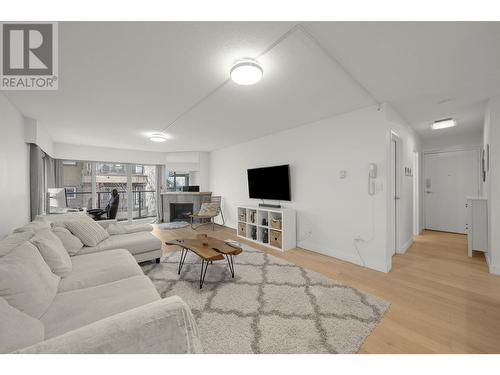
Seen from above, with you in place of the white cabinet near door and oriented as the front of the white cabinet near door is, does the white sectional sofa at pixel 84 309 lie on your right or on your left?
on your left

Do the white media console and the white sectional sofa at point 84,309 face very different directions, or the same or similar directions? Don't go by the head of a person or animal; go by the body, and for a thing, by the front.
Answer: very different directions

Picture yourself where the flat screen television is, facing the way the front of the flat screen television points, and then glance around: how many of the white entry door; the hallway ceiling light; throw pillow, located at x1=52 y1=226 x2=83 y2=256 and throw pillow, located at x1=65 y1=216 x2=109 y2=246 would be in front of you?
2

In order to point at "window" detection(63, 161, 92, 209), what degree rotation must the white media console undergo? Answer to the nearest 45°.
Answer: approximately 45° to its right

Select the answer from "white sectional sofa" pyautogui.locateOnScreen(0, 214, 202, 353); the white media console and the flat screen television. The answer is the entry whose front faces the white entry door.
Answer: the white sectional sofa

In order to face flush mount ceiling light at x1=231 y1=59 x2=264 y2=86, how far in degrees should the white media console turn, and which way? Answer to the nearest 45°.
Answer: approximately 45° to its left

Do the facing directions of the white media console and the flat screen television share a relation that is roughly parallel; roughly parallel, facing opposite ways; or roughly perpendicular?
roughly parallel

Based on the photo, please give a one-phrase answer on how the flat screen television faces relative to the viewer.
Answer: facing the viewer and to the left of the viewer

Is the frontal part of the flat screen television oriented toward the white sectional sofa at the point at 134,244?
yes

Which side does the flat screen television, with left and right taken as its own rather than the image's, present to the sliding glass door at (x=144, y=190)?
right

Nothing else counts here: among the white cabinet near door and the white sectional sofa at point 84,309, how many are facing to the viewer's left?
1

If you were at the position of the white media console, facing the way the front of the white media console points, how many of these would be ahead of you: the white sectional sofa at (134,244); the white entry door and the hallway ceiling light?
1

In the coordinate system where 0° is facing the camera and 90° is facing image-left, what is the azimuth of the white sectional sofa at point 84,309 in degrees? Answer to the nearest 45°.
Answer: approximately 270°

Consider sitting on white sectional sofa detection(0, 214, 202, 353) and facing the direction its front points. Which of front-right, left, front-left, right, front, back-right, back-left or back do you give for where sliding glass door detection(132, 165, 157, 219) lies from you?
left

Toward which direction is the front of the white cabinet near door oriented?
to the viewer's left

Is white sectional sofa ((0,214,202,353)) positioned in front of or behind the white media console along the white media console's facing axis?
in front

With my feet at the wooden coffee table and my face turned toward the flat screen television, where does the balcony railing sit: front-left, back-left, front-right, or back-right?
front-left

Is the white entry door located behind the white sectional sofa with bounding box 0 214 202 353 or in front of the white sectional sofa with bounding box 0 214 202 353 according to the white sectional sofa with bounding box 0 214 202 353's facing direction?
in front
